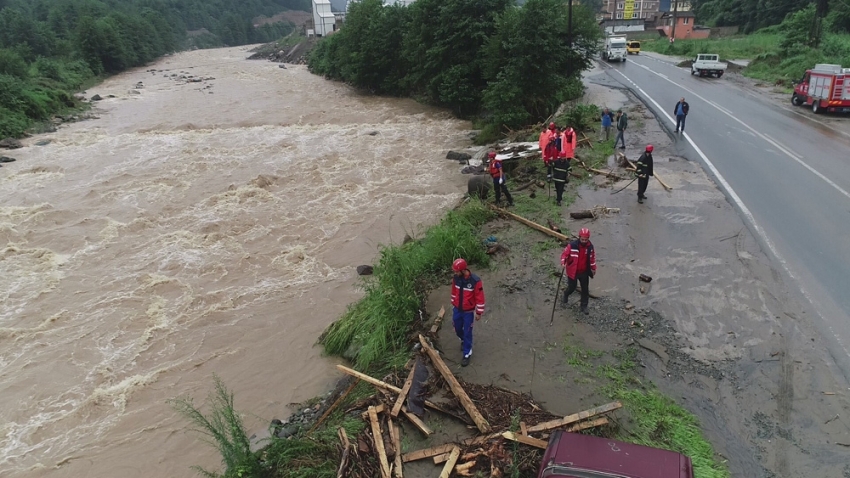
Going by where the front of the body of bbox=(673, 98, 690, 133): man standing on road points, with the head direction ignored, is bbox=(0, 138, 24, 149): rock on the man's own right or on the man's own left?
on the man's own right

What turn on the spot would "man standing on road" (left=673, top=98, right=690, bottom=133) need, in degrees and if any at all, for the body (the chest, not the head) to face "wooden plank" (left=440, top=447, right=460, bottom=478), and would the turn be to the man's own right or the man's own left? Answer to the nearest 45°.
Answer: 0° — they already face it

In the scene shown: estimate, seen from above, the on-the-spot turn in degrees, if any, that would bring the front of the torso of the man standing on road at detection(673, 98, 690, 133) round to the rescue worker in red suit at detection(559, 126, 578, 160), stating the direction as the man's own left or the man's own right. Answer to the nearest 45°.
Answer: approximately 45° to the man's own right

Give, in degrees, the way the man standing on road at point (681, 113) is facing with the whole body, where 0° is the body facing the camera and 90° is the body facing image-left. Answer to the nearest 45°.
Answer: approximately 0°
